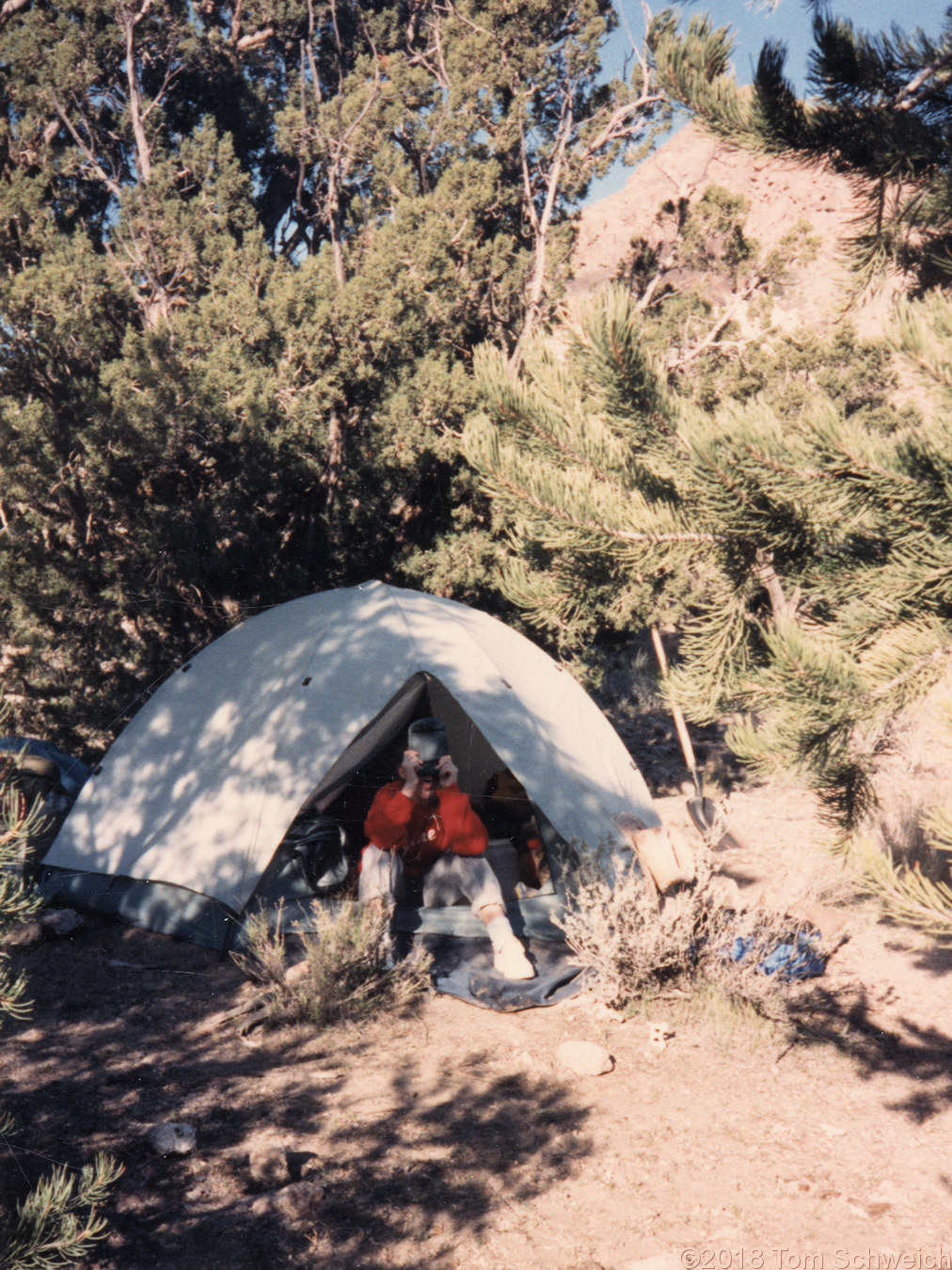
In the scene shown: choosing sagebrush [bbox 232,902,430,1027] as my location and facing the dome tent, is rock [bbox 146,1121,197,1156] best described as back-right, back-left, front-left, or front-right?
back-left

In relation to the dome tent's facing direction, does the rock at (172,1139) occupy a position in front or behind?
in front

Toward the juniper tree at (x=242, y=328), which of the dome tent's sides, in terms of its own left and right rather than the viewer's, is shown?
back

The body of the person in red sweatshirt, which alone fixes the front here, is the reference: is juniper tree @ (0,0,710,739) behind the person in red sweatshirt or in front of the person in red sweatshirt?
behind

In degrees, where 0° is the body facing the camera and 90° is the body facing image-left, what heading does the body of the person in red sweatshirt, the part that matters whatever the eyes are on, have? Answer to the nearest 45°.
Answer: approximately 0°

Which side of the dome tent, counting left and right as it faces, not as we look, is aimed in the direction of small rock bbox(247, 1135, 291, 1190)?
front

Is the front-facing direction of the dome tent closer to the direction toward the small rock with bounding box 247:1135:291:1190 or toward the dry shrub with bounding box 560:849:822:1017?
the small rock
